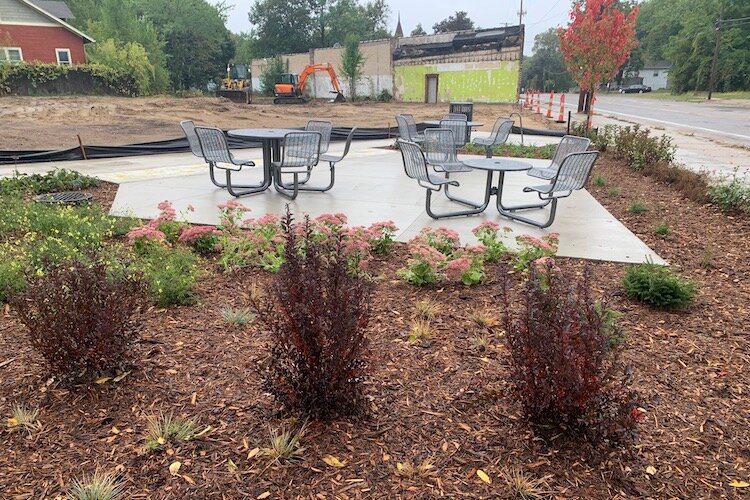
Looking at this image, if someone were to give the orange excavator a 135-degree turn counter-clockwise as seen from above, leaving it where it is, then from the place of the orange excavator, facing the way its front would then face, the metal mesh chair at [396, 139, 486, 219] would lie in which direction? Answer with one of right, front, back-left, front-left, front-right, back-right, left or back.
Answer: back-left

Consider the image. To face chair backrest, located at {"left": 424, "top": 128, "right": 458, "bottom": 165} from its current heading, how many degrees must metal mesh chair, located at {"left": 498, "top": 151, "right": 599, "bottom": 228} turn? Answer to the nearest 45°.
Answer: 0° — it already faces it

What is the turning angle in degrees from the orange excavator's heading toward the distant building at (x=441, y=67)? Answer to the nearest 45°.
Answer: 0° — it already faces it

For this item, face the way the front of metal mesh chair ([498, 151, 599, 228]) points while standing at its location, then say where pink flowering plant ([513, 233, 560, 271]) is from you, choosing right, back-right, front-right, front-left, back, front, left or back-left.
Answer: back-left

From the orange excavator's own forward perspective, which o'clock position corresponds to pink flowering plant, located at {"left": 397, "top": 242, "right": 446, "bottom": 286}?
The pink flowering plant is roughly at 3 o'clock from the orange excavator.

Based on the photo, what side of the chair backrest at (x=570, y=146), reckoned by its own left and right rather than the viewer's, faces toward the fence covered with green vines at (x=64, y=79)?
right

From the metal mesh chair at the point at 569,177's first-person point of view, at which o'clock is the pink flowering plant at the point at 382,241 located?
The pink flowering plant is roughly at 9 o'clock from the metal mesh chair.

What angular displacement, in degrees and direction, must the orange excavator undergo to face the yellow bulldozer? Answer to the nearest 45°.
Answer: approximately 135° to its left

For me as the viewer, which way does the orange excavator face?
facing to the right of the viewer

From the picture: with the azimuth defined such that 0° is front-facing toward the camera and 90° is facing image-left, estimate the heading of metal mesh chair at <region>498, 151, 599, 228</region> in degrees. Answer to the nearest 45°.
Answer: approximately 135°

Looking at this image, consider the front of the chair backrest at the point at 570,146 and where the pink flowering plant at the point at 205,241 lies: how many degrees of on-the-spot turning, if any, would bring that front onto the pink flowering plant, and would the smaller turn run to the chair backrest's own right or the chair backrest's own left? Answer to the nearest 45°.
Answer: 0° — it already faces it
